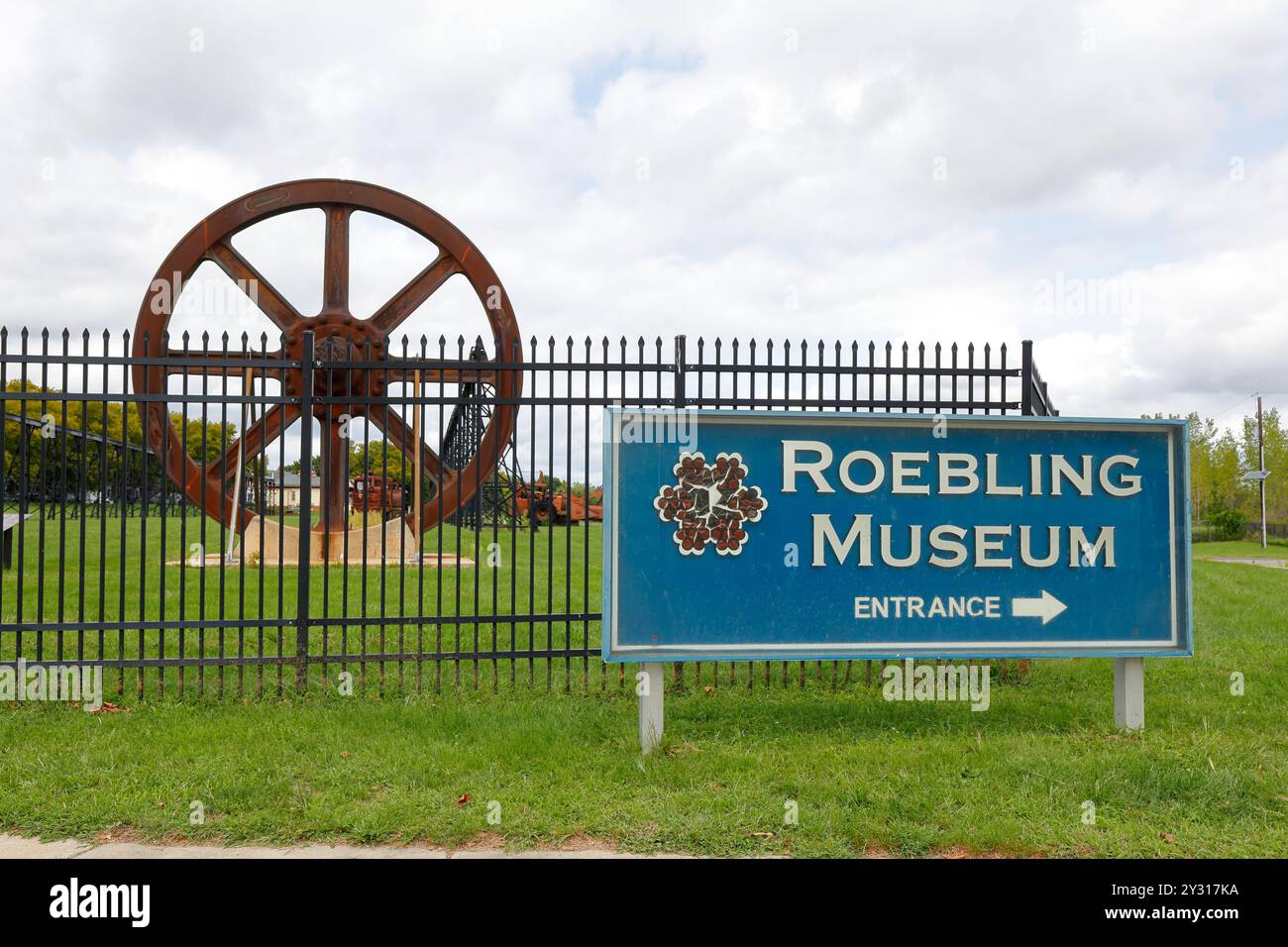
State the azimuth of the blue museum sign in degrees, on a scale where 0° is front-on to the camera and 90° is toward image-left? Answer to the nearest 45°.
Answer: approximately 0°
